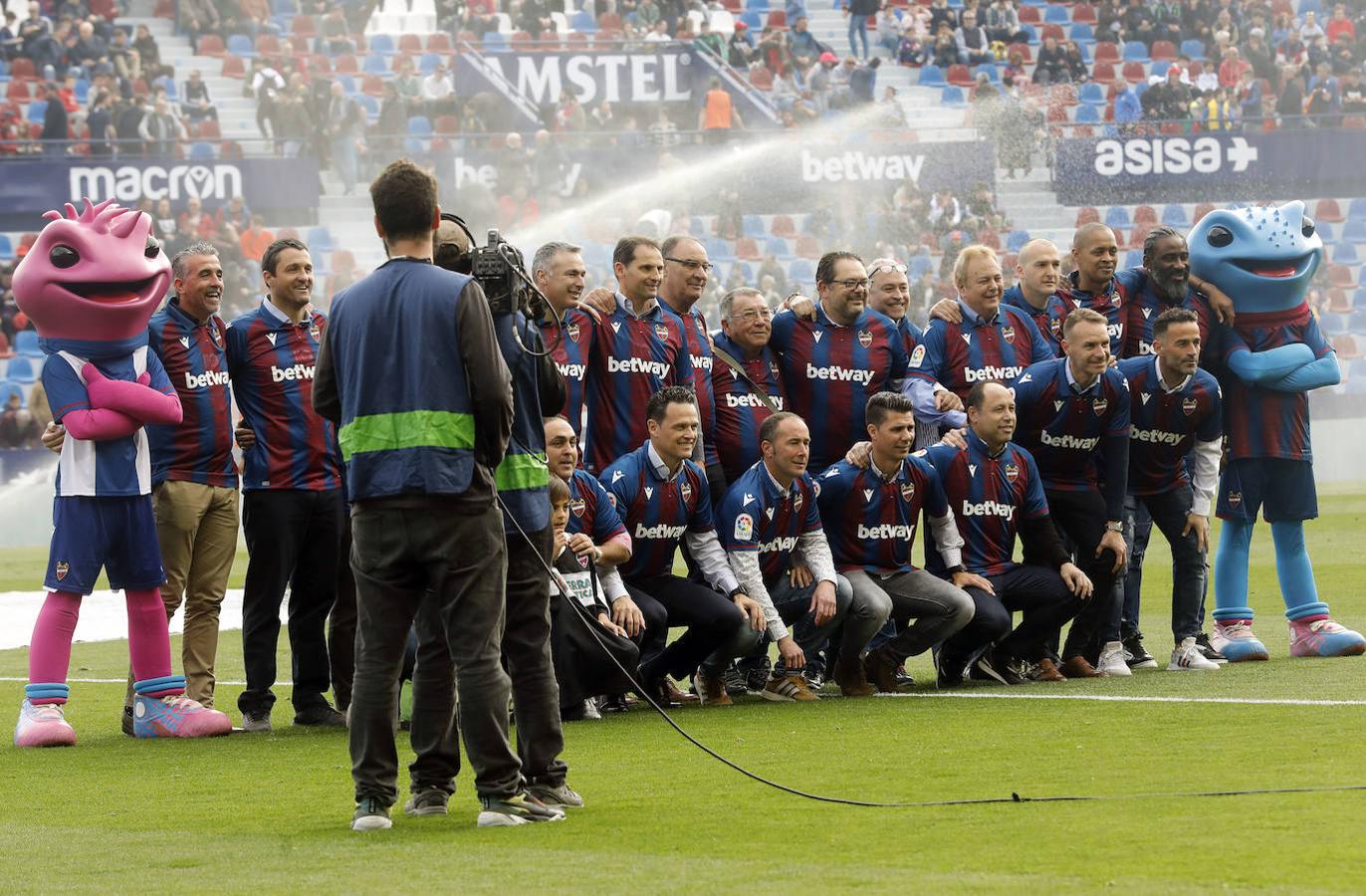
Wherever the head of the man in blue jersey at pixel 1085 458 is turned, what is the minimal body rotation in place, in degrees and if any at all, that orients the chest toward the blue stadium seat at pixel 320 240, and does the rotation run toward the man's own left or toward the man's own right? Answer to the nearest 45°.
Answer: approximately 180°

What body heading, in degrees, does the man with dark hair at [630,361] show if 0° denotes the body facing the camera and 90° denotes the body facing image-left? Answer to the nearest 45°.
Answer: approximately 315°

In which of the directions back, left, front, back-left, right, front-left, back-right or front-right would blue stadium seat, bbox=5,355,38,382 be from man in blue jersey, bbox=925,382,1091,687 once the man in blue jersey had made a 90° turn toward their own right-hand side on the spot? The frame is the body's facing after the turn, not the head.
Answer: right

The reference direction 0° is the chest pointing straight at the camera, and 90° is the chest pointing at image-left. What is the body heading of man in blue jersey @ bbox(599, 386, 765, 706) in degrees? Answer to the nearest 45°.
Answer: approximately 315°

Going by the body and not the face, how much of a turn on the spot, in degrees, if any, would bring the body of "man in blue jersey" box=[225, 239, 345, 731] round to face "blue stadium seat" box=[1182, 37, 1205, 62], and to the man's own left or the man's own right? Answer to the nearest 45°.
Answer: approximately 90° to the man's own left

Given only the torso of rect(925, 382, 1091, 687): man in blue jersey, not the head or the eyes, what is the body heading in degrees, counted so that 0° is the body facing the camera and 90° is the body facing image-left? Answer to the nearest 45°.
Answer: approximately 315°

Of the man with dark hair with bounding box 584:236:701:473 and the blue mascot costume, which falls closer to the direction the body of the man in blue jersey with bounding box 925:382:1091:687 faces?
the blue mascot costume

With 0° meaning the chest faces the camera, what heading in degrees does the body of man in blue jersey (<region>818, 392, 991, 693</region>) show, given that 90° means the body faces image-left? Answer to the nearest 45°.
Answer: approximately 315°

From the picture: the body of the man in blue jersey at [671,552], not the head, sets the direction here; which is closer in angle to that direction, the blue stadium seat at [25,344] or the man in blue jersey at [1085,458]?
the man in blue jersey

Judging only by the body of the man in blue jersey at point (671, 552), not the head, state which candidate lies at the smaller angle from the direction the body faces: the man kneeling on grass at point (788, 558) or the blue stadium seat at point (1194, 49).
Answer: the man kneeling on grass

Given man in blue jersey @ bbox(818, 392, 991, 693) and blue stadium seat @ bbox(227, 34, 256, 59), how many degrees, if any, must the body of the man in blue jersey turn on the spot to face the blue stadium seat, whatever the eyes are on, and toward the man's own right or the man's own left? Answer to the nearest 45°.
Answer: approximately 180°

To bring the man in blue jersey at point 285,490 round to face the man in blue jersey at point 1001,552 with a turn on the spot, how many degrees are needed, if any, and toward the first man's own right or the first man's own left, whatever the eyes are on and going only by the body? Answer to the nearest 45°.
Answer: approximately 45° to the first man's own left

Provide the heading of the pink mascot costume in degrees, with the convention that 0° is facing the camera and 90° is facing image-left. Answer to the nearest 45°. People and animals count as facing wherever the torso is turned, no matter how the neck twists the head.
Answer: approximately 315°

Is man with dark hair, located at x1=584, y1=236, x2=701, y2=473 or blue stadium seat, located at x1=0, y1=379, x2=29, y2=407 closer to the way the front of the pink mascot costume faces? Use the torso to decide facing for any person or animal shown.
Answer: the man with dark hair
